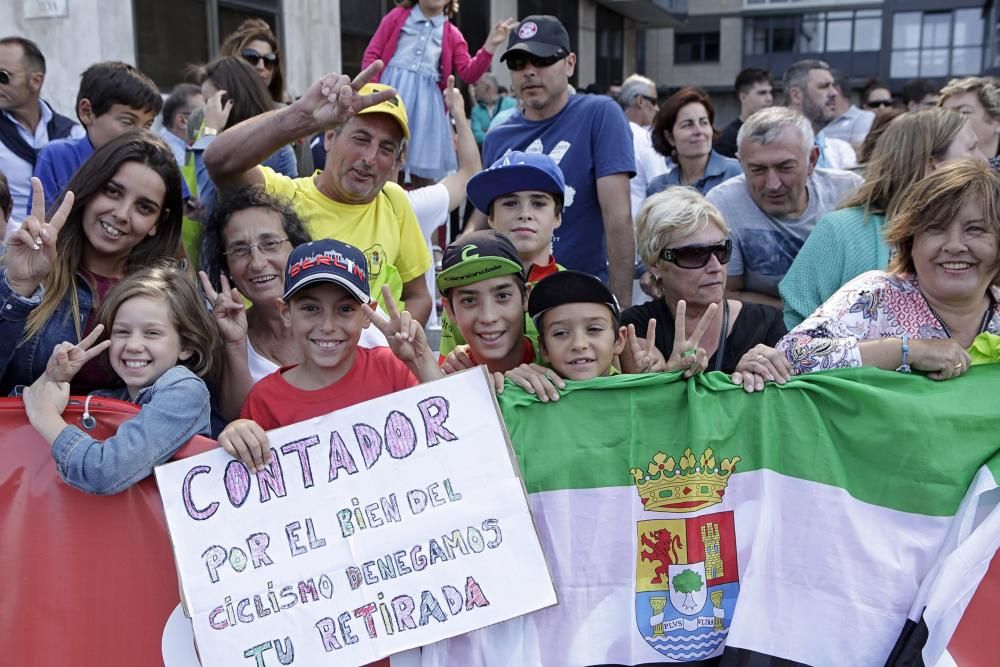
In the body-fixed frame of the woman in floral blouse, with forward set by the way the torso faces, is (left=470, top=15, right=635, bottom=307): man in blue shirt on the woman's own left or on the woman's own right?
on the woman's own right

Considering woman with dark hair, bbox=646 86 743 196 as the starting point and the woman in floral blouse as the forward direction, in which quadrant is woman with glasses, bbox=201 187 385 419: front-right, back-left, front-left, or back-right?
front-right

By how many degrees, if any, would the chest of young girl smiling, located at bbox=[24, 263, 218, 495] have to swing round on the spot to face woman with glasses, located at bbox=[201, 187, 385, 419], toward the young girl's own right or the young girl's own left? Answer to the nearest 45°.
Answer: approximately 180°

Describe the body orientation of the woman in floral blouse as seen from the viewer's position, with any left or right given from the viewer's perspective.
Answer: facing the viewer

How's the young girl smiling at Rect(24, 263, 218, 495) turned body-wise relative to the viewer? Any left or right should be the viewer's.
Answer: facing the viewer and to the left of the viewer

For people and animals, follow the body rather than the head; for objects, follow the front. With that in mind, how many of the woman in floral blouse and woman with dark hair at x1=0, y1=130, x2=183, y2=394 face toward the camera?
2

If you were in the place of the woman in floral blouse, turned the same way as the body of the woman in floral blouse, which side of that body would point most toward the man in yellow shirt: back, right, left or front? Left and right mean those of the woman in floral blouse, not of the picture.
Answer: right

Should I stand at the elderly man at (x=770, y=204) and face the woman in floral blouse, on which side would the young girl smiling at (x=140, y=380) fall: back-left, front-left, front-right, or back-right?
front-right

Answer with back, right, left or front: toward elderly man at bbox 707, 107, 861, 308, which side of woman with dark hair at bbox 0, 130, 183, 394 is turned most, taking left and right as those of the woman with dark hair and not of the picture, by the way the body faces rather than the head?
left

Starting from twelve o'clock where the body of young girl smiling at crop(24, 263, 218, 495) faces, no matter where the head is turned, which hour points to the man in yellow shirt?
The man in yellow shirt is roughly at 6 o'clock from the young girl smiling.

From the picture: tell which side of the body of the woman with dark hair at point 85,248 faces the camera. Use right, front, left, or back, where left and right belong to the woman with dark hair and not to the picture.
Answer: front

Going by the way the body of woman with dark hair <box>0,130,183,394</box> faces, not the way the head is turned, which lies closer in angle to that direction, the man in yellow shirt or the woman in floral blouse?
the woman in floral blouse

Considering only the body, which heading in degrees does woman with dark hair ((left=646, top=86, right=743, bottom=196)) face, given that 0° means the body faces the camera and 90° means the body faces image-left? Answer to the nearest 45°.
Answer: approximately 315°

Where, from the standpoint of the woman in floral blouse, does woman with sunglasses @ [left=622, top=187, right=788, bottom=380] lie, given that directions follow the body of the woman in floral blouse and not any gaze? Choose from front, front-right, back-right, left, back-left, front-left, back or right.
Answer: right

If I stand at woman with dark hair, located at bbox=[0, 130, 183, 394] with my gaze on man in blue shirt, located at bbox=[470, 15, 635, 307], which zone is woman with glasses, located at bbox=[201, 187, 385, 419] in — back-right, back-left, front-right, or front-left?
front-right
